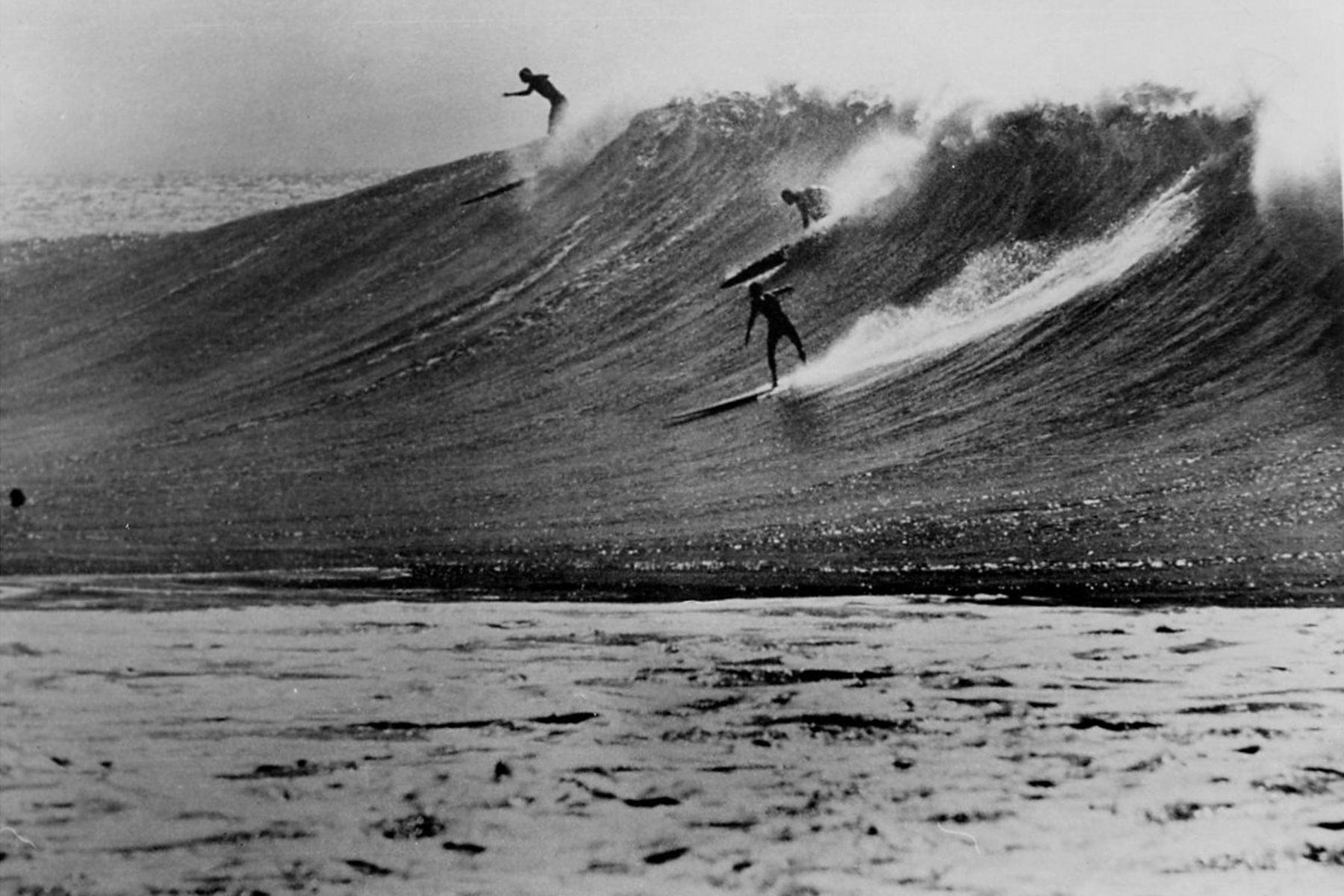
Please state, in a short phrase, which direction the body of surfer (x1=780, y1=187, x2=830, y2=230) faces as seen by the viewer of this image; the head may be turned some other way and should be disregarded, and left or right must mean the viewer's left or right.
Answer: facing to the left of the viewer

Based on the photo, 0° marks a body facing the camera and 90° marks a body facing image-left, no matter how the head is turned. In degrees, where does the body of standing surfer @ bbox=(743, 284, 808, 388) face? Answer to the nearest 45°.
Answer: approximately 45°

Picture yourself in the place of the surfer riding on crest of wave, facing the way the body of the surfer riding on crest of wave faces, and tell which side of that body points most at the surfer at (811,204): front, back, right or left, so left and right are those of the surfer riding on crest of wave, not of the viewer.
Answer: back

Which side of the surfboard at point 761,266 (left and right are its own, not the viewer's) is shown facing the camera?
left

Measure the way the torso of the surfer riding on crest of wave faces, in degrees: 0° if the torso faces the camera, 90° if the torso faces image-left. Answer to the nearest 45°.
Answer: approximately 90°
